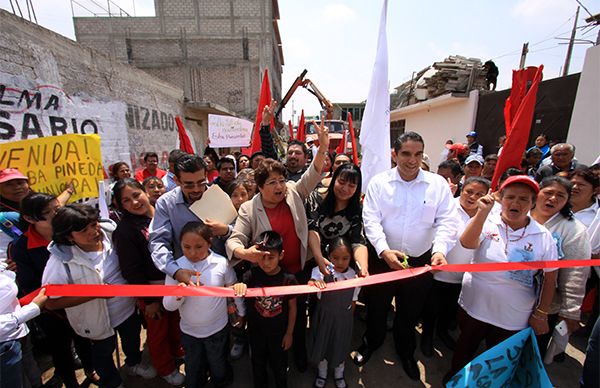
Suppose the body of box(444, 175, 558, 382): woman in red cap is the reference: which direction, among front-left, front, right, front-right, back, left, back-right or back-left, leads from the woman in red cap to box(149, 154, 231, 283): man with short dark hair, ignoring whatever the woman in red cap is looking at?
front-right

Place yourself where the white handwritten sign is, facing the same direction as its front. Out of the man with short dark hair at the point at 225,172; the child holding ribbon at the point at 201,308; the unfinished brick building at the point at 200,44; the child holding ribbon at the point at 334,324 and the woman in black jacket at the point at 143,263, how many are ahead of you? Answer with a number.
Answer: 4

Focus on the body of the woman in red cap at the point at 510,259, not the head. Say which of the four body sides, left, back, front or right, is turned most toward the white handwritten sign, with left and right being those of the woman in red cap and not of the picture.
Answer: right

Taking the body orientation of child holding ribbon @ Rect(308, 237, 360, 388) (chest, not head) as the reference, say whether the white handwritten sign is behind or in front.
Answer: behind

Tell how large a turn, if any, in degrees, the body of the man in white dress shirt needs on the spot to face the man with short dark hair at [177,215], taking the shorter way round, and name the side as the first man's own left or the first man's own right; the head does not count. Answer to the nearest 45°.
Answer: approximately 45° to the first man's own right

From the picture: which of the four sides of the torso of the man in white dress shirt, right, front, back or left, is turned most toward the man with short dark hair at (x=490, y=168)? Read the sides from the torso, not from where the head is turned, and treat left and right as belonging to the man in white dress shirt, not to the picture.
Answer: back

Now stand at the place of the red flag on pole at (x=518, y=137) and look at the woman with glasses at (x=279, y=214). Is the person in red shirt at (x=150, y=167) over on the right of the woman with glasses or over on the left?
right

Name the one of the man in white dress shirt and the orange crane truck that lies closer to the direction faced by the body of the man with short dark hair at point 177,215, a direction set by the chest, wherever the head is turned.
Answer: the man in white dress shirt

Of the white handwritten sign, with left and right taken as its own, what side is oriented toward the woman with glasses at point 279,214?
front
